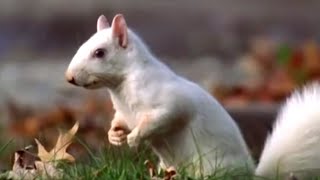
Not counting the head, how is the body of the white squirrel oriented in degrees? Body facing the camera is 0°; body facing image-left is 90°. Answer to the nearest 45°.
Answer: approximately 90°

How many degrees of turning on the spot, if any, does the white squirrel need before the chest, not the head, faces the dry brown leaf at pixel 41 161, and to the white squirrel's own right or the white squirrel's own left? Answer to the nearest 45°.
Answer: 0° — it already faces it

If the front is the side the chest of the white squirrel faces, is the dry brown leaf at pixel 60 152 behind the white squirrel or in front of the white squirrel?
in front
